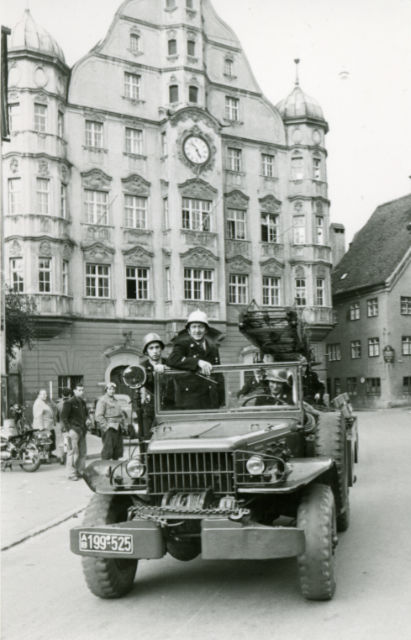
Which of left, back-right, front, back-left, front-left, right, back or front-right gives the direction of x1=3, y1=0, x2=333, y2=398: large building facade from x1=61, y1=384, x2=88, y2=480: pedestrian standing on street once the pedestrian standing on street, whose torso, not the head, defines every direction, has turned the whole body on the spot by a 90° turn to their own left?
front-left

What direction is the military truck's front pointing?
toward the camera

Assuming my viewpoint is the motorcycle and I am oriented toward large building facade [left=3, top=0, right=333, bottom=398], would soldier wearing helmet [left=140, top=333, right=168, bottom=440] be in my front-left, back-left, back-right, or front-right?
back-right

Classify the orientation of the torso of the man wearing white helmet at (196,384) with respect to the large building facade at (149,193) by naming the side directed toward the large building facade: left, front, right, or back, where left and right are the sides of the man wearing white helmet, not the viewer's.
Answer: back

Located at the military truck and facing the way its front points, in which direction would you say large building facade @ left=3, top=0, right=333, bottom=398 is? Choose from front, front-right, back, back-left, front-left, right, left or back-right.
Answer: back

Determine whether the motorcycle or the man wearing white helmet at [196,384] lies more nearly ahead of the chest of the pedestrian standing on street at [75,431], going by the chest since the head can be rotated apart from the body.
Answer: the man wearing white helmet

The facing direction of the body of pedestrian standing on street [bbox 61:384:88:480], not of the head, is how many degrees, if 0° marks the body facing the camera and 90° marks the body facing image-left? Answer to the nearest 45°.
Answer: approximately 315°

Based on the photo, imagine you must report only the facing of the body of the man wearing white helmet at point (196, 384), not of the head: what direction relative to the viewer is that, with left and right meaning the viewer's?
facing the viewer

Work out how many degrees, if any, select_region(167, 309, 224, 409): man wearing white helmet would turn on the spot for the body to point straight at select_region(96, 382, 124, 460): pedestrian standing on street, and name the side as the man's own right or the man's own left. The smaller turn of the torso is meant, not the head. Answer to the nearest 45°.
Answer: approximately 180°
